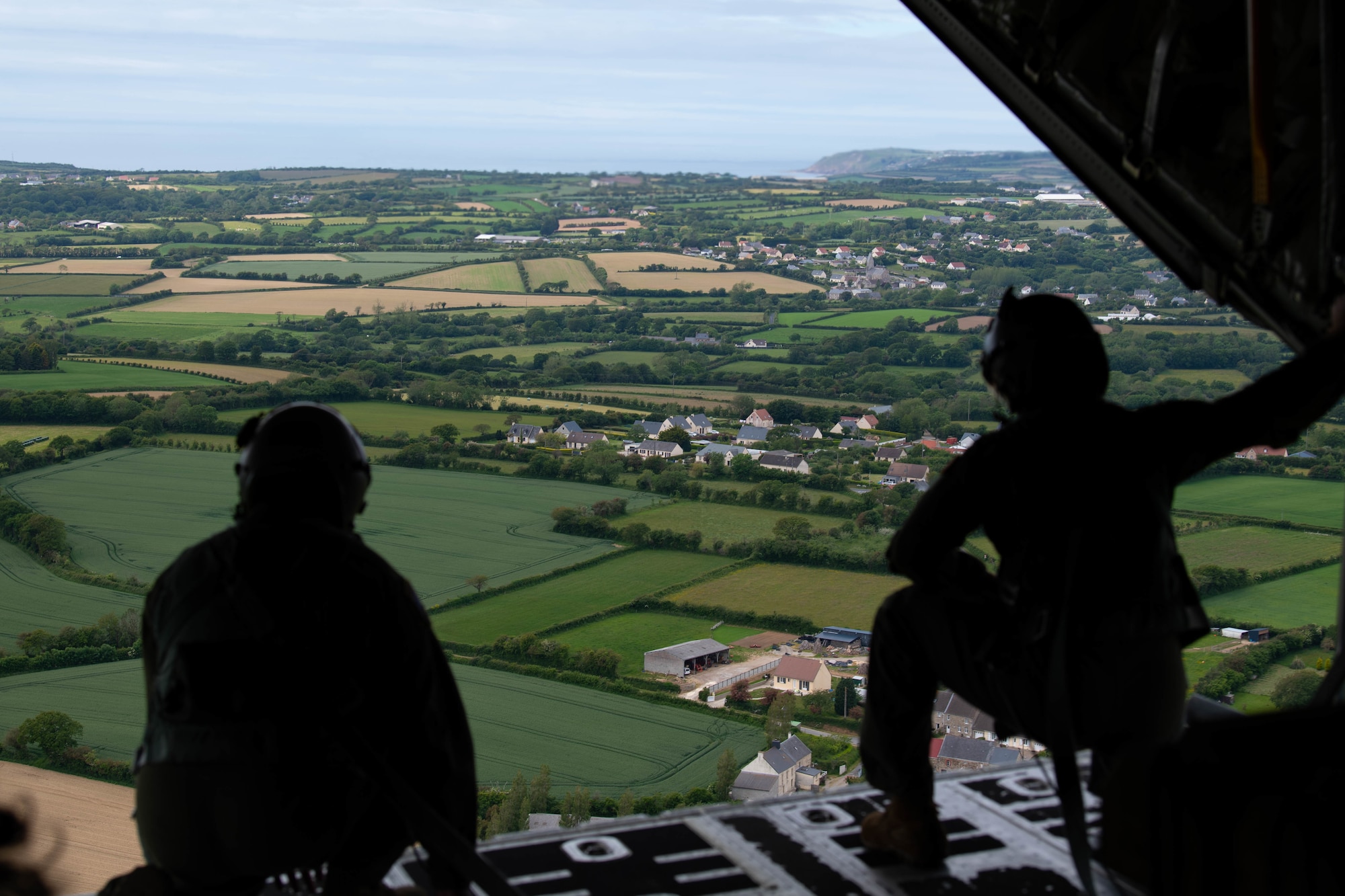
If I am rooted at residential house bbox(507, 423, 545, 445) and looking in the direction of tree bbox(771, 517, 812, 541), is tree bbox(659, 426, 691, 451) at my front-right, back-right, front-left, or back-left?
front-left

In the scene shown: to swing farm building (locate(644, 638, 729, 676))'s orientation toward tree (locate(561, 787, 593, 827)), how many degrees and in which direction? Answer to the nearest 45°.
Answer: approximately 45° to its right

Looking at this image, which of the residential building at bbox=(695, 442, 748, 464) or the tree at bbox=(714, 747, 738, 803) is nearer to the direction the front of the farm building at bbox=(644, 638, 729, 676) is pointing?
the tree

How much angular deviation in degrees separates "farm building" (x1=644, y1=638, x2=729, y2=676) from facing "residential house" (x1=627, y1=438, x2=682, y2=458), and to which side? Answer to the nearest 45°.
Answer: approximately 135° to its left

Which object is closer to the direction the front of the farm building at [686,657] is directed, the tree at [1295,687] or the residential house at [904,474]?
the tree

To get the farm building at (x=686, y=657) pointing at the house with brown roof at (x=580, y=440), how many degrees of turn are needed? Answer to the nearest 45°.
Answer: approximately 135° to its left

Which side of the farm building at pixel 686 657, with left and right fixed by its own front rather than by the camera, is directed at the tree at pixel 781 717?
front

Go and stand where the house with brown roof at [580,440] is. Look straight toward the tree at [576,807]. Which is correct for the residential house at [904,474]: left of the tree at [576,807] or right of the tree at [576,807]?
left

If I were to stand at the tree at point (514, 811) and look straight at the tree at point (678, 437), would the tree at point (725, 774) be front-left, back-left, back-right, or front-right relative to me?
front-right

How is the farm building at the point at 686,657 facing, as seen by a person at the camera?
facing the viewer and to the right of the viewer

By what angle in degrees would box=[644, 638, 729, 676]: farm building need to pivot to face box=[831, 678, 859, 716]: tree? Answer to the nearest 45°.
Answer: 0° — it already faces it

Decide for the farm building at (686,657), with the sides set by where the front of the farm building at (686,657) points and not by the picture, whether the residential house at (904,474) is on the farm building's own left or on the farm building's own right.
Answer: on the farm building's own left
